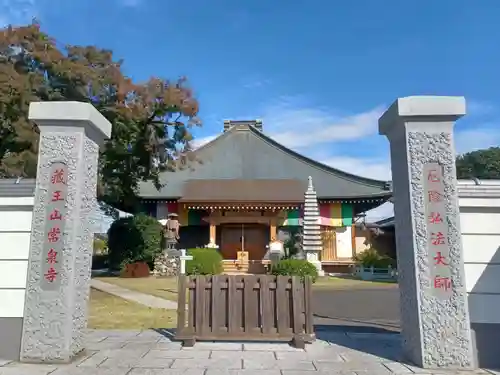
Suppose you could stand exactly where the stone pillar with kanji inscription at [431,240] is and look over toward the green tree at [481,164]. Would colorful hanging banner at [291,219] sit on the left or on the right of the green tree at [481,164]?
left

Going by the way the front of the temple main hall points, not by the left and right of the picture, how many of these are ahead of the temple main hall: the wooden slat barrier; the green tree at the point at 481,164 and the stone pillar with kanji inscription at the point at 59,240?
2

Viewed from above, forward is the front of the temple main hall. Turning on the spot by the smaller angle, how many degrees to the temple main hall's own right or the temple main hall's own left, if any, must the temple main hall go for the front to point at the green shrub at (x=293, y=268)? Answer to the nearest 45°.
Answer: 0° — it already faces it

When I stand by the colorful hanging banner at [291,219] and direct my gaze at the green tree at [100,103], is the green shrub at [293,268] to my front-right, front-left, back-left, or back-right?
front-left

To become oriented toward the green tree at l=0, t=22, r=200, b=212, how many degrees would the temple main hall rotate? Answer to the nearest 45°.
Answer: approximately 45° to its right

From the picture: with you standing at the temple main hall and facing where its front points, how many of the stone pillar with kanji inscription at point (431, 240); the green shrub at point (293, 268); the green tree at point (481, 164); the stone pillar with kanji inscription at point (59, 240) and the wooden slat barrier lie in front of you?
4

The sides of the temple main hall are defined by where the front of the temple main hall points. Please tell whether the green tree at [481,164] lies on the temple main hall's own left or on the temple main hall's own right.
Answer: on the temple main hall's own left

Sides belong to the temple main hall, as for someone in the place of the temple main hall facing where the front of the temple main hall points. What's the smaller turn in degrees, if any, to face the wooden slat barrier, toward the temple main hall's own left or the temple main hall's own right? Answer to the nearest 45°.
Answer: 0° — it already faces it

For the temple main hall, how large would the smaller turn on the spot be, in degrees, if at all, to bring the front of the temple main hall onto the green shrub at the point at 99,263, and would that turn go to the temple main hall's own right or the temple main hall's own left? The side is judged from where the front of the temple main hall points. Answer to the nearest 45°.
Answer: approximately 90° to the temple main hall's own right

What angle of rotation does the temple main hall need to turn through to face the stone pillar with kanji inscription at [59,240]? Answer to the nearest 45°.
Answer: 0° — it already faces it

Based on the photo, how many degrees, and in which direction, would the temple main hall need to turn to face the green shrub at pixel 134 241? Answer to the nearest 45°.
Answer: approximately 45° to its right

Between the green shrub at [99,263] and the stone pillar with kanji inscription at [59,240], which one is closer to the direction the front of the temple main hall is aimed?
the stone pillar with kanji inscription

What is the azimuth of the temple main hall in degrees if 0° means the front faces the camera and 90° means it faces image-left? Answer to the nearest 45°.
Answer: approximately 0°

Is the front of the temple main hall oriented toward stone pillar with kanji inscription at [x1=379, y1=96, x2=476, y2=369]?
yes

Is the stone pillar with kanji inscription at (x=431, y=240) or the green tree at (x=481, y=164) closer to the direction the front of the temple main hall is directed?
the stone pillar with kanji inscription
